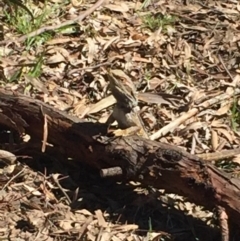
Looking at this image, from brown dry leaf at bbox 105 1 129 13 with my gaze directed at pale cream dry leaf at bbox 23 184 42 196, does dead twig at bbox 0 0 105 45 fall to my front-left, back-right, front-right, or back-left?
front-right

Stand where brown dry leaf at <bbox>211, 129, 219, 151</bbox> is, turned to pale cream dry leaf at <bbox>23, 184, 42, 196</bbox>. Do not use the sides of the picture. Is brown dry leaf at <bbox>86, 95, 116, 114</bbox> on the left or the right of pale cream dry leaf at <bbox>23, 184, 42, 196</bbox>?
right

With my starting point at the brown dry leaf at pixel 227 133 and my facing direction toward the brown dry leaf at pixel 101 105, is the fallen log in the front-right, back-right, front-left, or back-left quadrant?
front-left

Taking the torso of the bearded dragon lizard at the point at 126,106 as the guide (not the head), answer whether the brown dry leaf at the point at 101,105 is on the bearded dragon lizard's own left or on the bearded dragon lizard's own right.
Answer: on the bearded dragon lizard's own right

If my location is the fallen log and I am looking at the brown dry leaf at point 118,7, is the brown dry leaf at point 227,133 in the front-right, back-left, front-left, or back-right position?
front-right

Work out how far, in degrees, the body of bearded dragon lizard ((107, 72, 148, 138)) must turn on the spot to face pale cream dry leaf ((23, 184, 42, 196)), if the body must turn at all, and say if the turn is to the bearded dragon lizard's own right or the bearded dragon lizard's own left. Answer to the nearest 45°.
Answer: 0° — it already faces it
